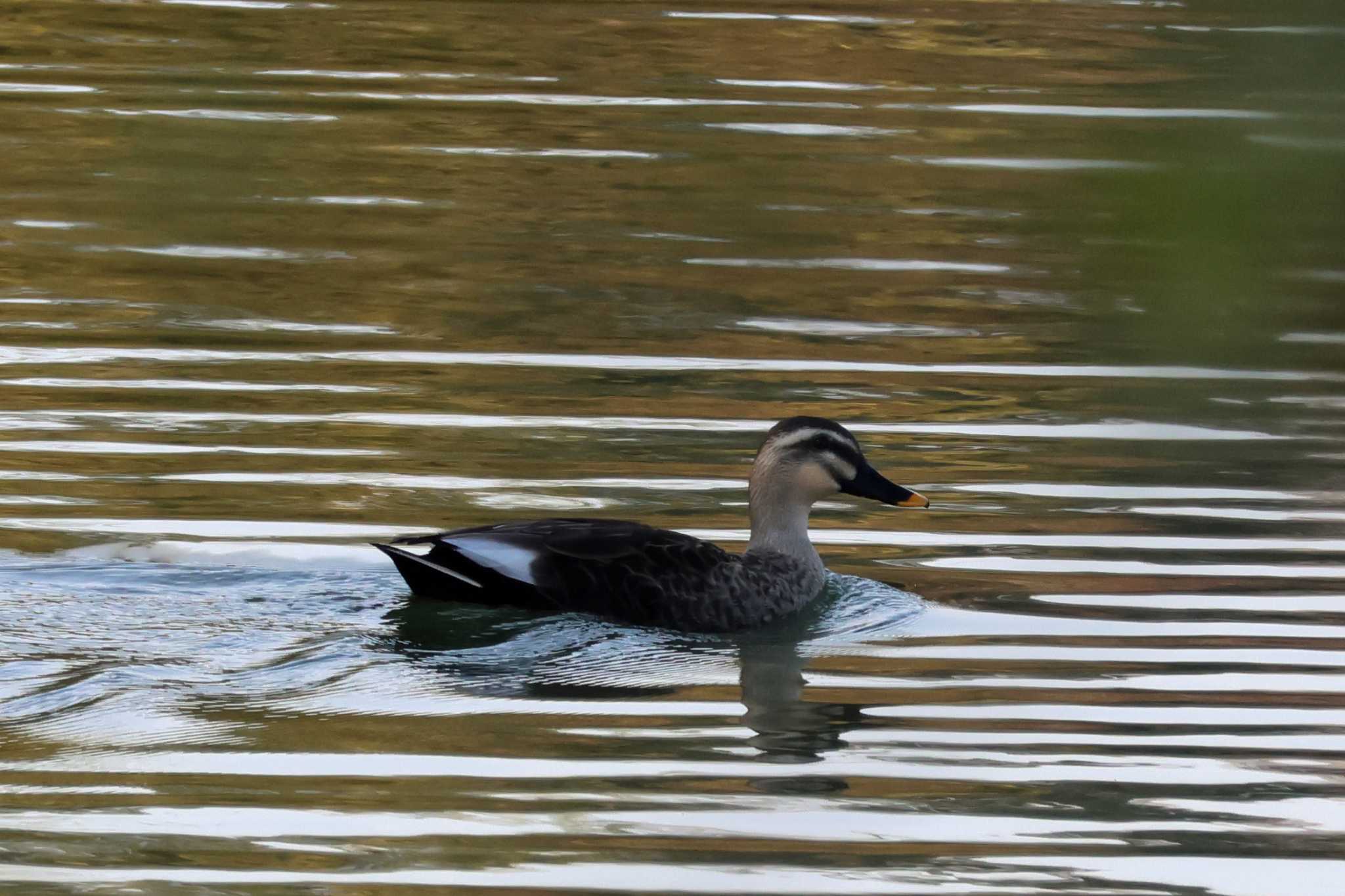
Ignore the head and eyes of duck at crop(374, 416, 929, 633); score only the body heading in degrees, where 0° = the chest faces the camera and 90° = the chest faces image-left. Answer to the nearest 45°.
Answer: approximately 270°
